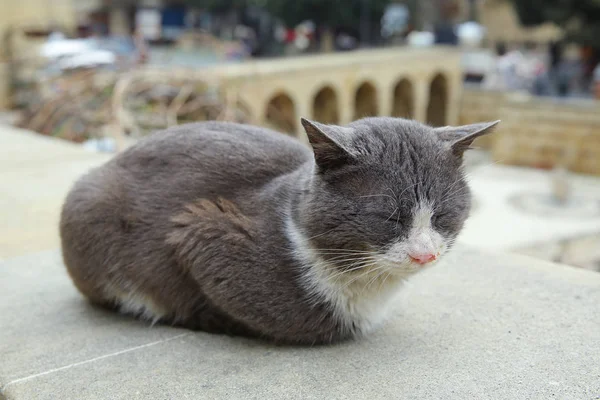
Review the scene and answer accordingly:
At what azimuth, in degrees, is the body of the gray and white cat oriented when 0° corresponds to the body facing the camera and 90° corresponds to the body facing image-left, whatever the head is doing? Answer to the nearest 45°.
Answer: approximately 315°

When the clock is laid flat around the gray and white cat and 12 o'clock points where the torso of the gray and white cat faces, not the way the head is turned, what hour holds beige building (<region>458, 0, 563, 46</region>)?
The beige building is roughly at 8 o'clock from the gray and white cat.
